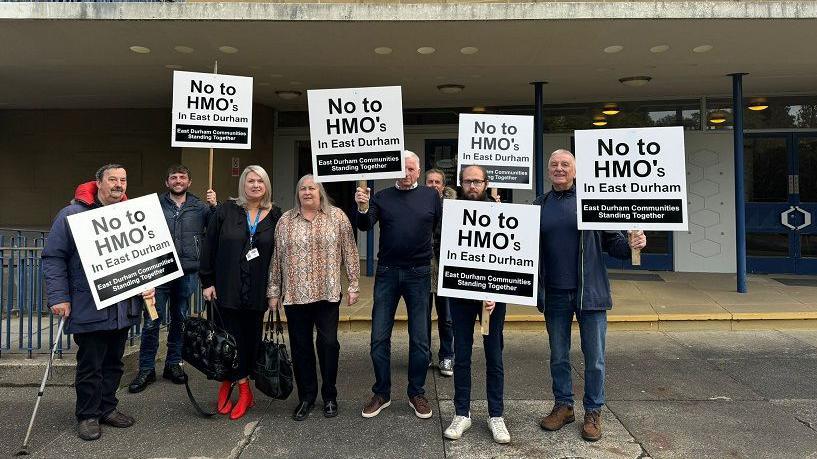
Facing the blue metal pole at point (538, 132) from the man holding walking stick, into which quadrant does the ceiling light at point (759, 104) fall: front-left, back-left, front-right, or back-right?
front-right

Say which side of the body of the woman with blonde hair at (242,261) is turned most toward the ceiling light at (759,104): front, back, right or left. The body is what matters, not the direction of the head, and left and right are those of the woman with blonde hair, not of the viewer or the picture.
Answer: left

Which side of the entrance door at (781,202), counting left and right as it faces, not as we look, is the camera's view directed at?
front

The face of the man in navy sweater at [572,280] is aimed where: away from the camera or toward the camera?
toward the camera

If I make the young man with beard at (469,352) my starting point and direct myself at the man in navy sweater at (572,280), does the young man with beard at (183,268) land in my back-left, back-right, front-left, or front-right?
back-left

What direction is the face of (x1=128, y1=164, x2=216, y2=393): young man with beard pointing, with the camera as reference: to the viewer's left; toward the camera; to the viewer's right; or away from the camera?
toward the camera

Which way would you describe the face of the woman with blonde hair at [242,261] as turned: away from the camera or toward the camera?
toward the camera

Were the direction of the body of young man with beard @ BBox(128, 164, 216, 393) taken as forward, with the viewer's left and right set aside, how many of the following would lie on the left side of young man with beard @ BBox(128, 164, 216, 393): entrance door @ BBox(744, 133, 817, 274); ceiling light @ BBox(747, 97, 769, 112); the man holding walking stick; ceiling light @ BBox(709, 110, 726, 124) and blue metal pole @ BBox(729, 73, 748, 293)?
4

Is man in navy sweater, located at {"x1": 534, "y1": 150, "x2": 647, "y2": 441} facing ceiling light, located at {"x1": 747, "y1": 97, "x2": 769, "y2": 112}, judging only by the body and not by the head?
no

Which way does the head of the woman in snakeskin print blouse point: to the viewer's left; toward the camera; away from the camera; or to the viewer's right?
toward the camera

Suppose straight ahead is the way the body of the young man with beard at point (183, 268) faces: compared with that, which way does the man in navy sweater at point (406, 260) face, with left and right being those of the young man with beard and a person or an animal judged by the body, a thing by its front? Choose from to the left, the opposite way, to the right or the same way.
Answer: the same way

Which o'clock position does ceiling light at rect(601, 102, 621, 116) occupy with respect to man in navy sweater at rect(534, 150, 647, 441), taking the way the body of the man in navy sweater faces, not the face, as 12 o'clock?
The ceiling light is roughly at 6 o'clock from the man in navy sweater.

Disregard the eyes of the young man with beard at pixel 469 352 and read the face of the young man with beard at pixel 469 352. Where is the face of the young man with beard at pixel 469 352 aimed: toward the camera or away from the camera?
toward the camera

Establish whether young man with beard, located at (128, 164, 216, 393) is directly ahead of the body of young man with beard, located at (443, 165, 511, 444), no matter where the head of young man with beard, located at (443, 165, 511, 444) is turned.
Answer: no

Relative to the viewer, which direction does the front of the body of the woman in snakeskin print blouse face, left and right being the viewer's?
facing the viewer

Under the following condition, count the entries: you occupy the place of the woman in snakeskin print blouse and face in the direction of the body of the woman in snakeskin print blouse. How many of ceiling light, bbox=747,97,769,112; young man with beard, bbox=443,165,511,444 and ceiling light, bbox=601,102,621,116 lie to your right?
0

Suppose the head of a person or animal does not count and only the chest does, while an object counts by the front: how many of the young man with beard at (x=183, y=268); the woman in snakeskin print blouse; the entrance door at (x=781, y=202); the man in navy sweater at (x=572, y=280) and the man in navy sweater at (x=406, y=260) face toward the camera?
5

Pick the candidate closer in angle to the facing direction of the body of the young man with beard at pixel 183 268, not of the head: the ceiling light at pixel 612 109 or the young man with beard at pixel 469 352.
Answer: the young man with beard
